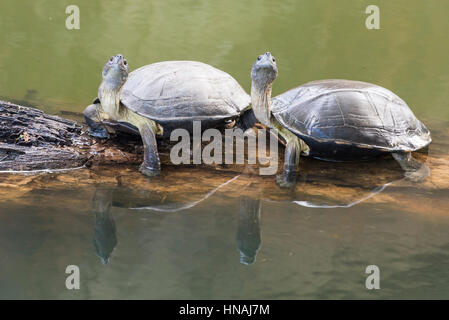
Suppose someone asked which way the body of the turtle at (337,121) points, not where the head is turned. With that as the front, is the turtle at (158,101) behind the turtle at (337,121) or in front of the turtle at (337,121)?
in front

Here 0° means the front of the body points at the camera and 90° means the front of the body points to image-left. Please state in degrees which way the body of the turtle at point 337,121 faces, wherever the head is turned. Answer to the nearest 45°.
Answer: approximately 90°
